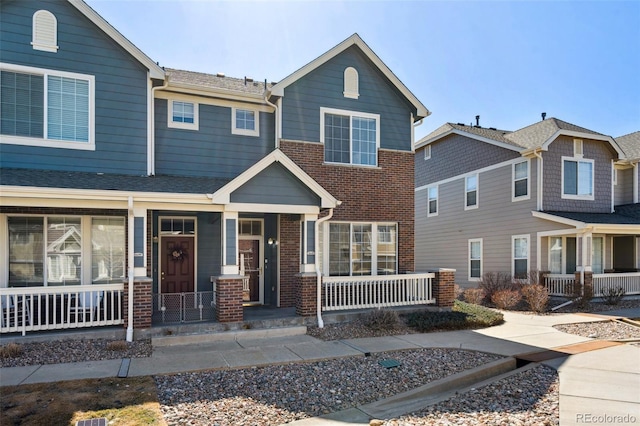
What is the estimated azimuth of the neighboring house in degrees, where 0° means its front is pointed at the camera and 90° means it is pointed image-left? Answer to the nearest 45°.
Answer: approximately 315°

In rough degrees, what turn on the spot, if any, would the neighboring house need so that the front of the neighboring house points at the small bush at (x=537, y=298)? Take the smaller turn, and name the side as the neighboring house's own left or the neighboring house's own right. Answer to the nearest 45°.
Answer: approximately 45° to the neighboring house's own right

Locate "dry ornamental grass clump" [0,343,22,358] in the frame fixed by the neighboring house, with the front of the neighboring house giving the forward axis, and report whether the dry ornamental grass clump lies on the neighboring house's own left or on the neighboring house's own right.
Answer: on the neighboring house's own right
